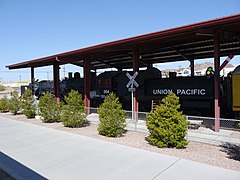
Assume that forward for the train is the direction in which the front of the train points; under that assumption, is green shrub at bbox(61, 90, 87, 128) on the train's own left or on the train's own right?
on the train's own left

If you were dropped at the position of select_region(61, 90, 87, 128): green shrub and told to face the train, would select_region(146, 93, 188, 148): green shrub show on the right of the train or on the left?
right

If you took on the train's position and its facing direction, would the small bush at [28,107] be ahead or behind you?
ahead

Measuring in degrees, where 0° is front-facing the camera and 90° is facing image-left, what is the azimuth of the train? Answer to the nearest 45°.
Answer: approximately 135°

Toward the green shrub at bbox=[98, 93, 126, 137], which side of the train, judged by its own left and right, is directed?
left

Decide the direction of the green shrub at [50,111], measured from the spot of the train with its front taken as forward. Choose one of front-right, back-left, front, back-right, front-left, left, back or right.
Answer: front-left

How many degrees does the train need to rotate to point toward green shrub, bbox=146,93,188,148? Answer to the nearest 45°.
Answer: approximately 135° to its left
